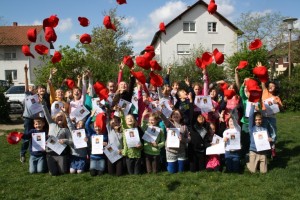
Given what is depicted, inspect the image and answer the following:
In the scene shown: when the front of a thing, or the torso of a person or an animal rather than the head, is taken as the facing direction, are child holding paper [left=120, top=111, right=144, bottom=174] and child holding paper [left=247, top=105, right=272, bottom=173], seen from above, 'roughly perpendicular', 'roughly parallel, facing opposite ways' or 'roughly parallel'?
roughly parallel

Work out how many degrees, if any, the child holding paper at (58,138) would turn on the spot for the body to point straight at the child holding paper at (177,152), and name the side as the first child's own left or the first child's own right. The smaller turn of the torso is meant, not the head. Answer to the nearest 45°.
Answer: approximately 90° to the first child's own left

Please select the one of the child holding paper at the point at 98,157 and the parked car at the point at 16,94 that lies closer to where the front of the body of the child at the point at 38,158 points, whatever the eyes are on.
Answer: the child holding paper

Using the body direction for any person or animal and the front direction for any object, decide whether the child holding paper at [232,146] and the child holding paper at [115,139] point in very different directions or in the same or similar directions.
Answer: same or similar directions

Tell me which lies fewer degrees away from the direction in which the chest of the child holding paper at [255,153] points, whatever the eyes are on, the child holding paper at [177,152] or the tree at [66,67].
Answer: the child holding paper

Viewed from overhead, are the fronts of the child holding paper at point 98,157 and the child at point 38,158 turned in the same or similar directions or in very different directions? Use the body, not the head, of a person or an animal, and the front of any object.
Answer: same or similar directions

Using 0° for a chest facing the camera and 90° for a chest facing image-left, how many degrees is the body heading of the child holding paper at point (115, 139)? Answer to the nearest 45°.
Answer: approximately 0°

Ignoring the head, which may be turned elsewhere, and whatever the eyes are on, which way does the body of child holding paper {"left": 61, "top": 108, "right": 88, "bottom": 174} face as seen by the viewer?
toward the camera

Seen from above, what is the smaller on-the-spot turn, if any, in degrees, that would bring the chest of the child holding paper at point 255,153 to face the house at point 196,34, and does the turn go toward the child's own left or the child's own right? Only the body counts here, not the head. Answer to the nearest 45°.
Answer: approximately 180°

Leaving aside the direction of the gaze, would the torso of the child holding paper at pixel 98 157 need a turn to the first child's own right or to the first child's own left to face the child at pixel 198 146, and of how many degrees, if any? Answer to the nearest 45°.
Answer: approximately 90° to the first child's own left

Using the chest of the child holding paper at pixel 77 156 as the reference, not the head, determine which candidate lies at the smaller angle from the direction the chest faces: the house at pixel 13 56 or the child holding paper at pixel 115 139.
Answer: the child holding paper

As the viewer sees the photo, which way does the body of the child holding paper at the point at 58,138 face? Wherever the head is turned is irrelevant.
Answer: toward the camera

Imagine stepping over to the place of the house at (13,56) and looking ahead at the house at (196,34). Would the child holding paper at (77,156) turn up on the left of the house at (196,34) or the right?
right

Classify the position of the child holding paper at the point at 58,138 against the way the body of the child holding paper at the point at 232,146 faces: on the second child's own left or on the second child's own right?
on the second child's own right

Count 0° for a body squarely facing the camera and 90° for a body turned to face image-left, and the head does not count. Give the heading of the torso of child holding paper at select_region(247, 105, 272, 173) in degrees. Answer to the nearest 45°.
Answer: approximately 0°

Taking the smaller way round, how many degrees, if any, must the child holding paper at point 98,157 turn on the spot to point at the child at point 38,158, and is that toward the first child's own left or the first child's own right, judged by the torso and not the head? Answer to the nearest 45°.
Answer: approximately 90° to the first child's own right
